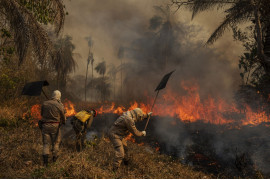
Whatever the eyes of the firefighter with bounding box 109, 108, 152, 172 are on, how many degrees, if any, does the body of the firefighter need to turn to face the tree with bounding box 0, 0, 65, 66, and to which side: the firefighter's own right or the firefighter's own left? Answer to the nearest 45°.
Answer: approximately 135° to the firefighter's own left

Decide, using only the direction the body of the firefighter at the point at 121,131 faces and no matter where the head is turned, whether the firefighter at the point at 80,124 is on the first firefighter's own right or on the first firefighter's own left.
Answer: on the first firefighter's own left

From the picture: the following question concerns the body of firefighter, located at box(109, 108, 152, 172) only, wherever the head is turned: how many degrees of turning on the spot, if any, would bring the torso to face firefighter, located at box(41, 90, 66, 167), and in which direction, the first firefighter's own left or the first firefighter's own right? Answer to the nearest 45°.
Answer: approximately 180°

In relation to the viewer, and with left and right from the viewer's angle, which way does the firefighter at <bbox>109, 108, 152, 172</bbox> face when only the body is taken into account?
facing to the right of the viewer

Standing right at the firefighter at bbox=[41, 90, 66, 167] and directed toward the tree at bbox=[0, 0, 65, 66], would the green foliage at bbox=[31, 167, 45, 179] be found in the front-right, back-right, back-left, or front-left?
back-left
